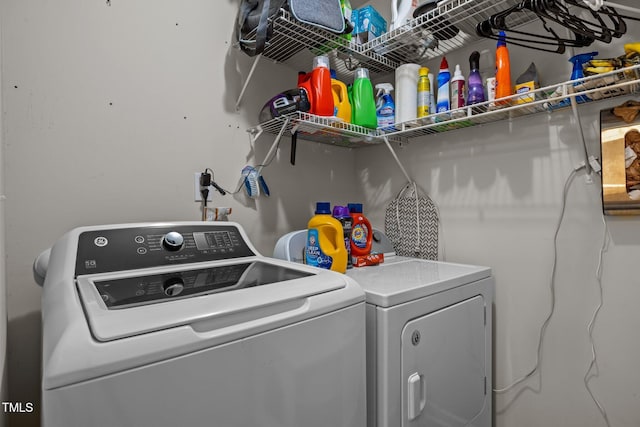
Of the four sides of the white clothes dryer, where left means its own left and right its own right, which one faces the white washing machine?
right

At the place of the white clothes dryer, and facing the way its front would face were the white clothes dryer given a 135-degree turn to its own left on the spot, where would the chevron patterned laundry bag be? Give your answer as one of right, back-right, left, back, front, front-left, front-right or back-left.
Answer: front

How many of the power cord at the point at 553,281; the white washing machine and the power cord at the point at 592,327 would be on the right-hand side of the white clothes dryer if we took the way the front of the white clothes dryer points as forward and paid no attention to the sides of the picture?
1

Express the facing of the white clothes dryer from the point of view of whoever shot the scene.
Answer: facing the viewer and to the right of the viewer
